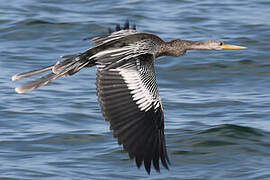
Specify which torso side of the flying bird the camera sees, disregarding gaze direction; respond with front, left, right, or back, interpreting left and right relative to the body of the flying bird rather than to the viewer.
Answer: right
